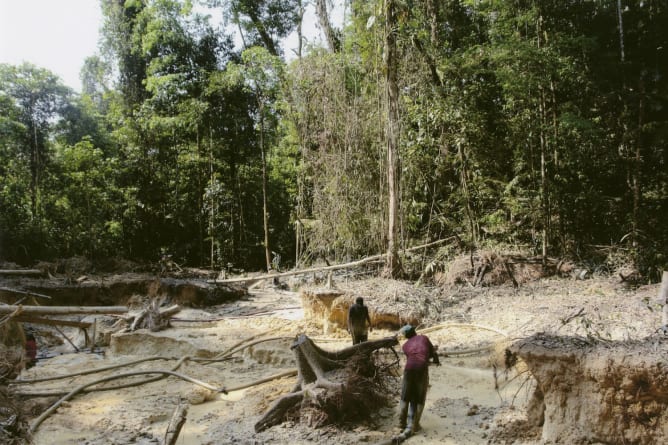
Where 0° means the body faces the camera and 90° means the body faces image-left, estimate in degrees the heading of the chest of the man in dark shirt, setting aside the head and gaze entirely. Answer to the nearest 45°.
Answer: approximately 180°

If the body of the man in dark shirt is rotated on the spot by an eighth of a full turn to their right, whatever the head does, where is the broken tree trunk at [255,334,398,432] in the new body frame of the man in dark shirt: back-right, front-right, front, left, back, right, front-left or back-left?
back-right

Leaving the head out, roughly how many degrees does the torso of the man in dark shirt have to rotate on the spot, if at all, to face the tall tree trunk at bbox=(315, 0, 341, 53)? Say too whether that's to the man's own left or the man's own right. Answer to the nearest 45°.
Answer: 0° — they already face it

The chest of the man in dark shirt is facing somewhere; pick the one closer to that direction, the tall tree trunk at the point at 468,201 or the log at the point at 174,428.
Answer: the tall tree trunk

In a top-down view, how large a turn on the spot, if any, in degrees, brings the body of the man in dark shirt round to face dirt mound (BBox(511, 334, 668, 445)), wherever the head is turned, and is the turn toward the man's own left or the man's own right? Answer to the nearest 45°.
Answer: approximately 135° to the man's own right

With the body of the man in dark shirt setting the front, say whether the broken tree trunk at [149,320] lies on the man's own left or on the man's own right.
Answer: on the man's own left

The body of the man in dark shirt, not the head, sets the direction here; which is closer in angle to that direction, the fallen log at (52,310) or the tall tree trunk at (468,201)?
the tall tree trunk
